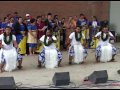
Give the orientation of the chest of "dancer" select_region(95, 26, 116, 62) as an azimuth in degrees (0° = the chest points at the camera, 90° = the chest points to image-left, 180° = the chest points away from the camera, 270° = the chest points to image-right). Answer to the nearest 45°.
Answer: approximately 0°

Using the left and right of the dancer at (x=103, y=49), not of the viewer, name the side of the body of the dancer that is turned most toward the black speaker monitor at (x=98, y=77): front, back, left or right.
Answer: front

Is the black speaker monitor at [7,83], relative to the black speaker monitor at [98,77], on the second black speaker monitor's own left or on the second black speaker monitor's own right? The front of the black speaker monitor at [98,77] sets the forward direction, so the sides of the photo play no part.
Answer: on the second black speaker monitor's own left

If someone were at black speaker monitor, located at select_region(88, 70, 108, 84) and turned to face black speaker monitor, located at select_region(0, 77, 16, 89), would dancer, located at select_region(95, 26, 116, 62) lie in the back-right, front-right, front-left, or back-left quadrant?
back-right

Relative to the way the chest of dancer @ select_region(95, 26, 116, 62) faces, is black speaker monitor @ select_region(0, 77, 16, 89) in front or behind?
in front

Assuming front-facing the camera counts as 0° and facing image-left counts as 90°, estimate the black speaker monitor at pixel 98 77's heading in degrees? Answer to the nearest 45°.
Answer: approximately 135°

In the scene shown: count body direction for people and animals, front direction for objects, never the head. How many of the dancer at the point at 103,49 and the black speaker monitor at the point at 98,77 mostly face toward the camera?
1

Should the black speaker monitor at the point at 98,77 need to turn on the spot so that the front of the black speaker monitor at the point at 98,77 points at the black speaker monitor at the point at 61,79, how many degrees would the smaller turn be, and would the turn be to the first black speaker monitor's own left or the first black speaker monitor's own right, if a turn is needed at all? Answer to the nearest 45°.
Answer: approximately 45° to the first black speaker monitor's own left

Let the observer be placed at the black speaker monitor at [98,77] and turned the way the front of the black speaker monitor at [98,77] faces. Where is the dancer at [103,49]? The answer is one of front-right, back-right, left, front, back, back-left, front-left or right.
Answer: front-right
